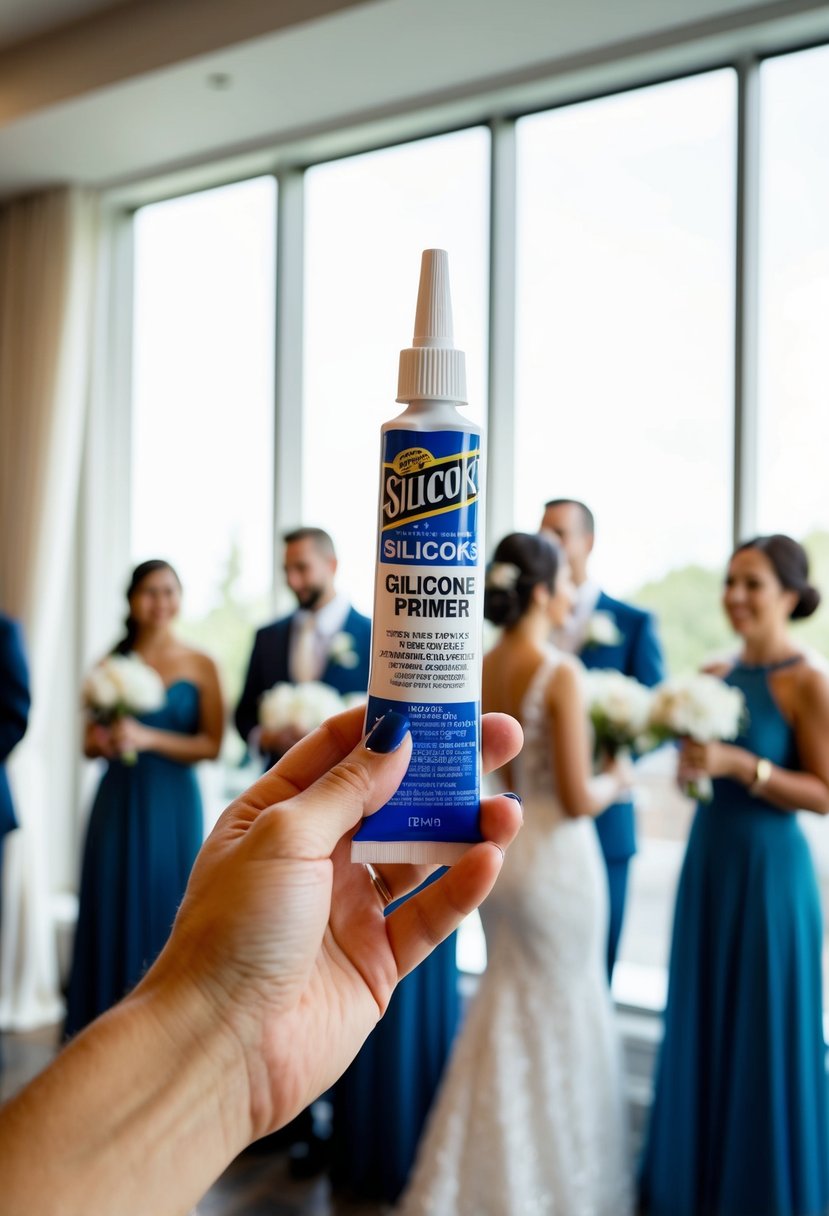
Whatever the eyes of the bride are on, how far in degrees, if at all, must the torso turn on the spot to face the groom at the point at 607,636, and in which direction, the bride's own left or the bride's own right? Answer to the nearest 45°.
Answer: approximately 45° to the bride's own left

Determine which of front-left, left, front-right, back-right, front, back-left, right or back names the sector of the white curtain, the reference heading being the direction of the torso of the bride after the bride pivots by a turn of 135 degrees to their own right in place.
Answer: back-right

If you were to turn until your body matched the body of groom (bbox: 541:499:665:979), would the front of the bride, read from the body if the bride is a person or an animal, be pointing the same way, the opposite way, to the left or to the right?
the opposite way

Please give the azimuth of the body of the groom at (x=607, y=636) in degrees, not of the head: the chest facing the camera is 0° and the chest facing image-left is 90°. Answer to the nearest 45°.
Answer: approximately 45°

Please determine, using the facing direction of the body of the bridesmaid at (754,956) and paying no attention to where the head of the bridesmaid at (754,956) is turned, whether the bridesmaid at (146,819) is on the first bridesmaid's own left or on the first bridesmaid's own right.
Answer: on the first bridesmaid's own right

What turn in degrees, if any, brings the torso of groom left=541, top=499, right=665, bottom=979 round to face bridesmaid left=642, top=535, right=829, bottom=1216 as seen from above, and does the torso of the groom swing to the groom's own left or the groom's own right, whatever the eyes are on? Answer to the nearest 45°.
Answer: approximately 90° to the groom's own left

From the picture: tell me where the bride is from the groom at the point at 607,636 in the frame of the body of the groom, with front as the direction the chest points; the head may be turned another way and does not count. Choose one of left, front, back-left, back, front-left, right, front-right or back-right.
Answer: front-left

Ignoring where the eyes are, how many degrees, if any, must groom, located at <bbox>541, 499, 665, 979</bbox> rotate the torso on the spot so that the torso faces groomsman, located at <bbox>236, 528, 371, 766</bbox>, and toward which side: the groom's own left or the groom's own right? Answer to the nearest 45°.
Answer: approximately 45° to the groom's own right

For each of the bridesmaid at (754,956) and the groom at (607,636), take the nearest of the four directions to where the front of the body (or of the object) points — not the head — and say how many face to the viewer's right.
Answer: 0

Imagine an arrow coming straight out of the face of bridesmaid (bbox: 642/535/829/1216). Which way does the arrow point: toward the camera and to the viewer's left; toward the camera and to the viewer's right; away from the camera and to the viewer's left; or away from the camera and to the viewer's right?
toward the camera and to the viewer's left
